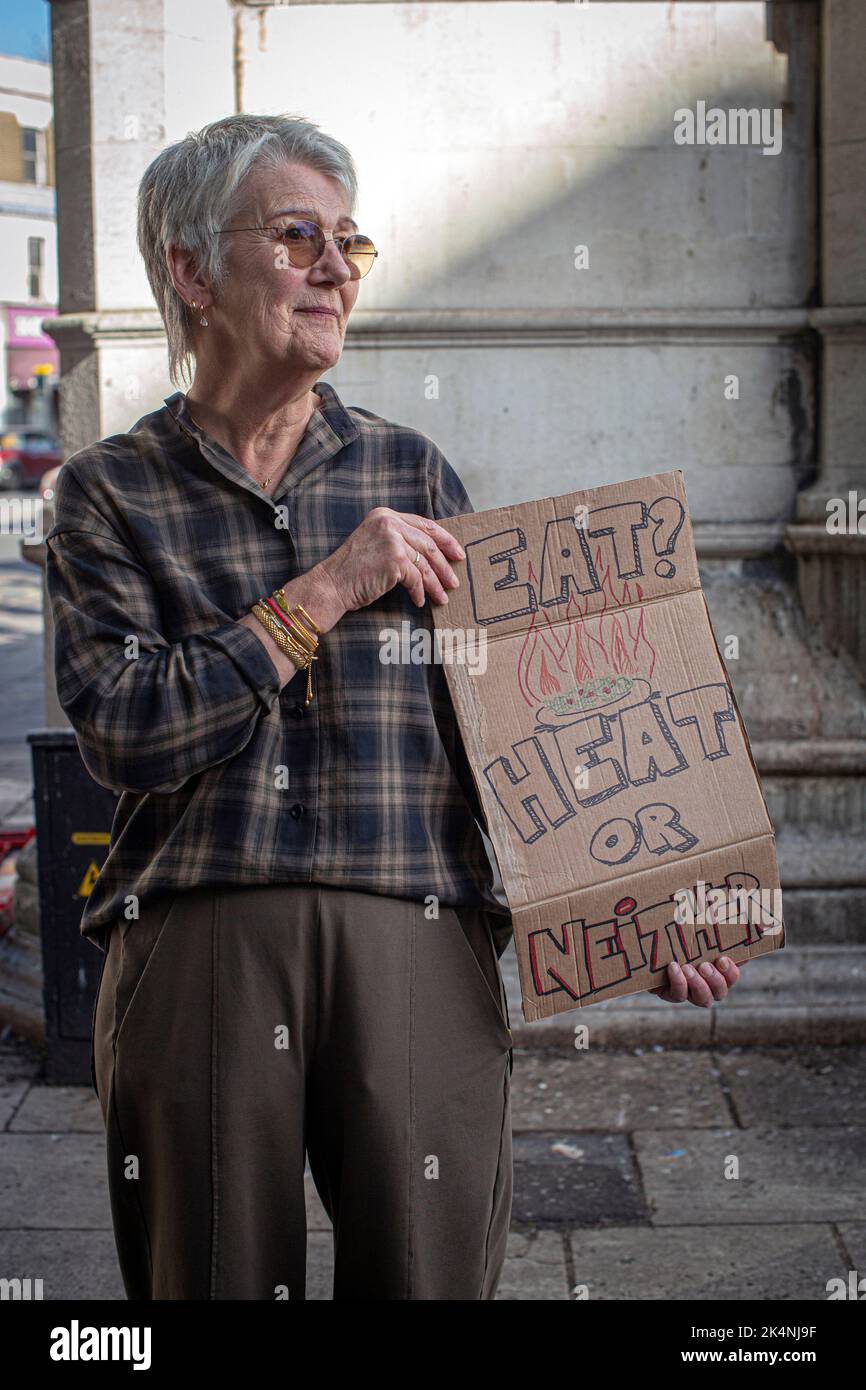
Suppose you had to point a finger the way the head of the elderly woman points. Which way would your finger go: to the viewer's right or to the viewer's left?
to the viewer's right

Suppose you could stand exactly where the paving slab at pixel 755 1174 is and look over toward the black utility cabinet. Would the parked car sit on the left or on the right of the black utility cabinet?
right

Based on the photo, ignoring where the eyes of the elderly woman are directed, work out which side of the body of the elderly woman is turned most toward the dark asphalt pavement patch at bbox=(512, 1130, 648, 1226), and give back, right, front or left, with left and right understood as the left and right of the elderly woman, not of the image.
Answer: back

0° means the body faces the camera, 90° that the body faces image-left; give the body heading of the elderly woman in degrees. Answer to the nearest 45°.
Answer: approximately 0°

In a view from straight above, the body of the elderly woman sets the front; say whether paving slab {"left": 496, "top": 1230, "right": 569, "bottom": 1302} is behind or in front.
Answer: behind

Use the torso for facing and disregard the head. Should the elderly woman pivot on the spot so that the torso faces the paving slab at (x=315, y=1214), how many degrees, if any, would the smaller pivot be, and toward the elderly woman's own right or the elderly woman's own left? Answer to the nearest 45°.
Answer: approximately 180°

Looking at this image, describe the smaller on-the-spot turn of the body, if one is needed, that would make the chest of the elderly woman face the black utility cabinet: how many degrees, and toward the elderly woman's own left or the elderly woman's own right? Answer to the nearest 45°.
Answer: approximately 180°

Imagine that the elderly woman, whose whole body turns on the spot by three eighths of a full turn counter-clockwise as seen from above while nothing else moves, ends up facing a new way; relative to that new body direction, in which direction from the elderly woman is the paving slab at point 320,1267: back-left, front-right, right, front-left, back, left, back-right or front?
front-left

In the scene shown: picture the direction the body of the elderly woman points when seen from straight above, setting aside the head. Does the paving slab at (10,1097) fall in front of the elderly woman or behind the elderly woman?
behind

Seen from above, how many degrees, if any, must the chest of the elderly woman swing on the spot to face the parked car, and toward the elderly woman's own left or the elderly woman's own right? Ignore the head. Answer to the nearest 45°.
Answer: approximately 180°
